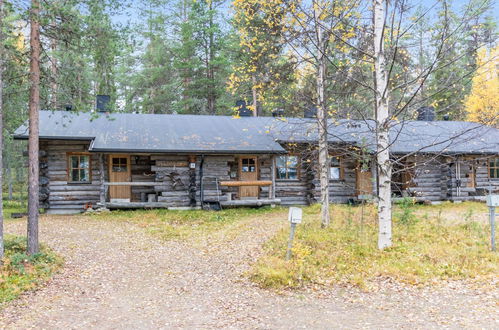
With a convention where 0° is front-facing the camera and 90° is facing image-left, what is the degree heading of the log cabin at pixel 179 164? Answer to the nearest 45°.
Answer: approximately 0°

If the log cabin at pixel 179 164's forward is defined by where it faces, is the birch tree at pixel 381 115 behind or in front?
in front
